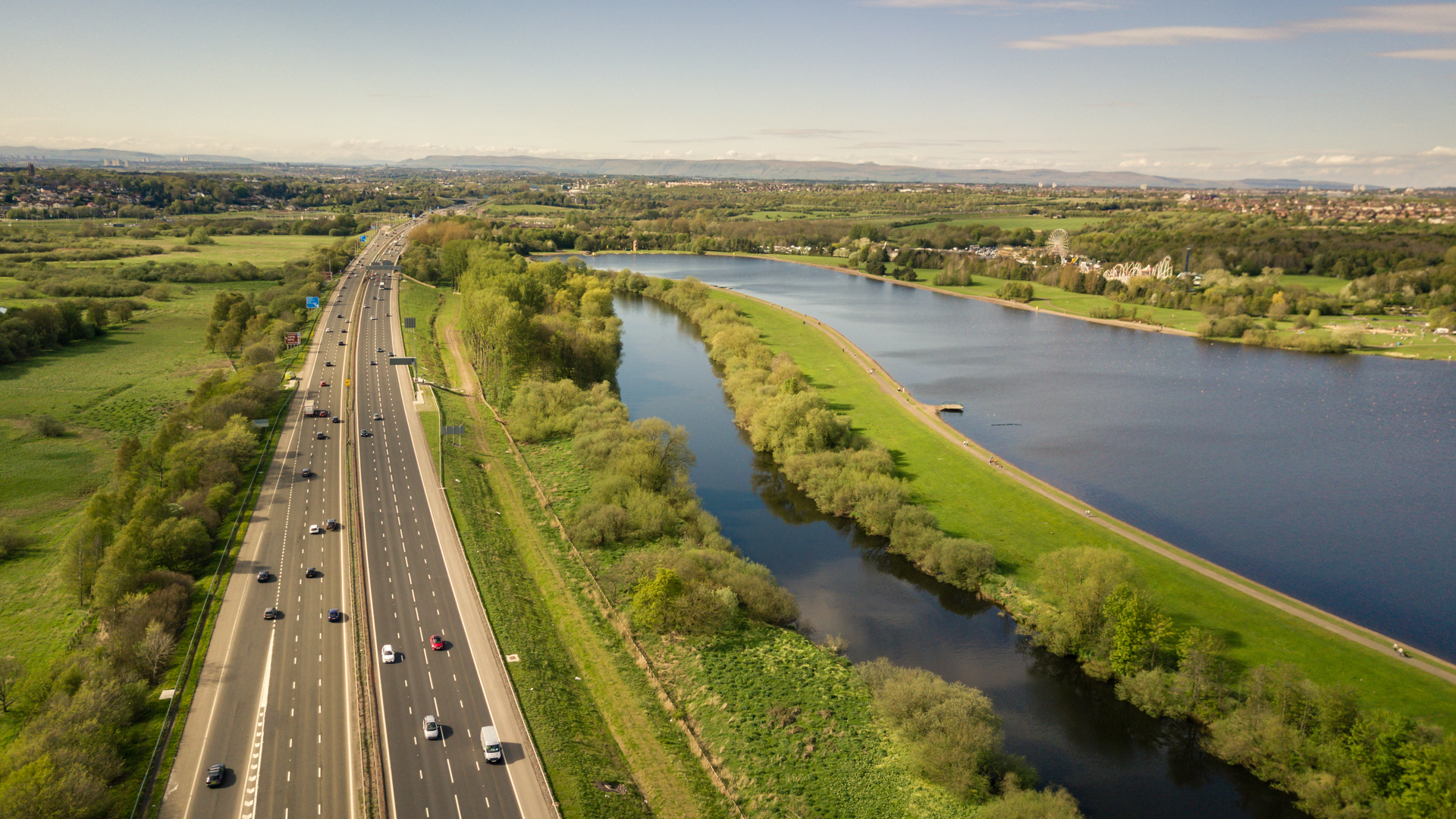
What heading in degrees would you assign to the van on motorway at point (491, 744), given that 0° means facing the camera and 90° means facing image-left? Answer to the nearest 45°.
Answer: approximately 0°
